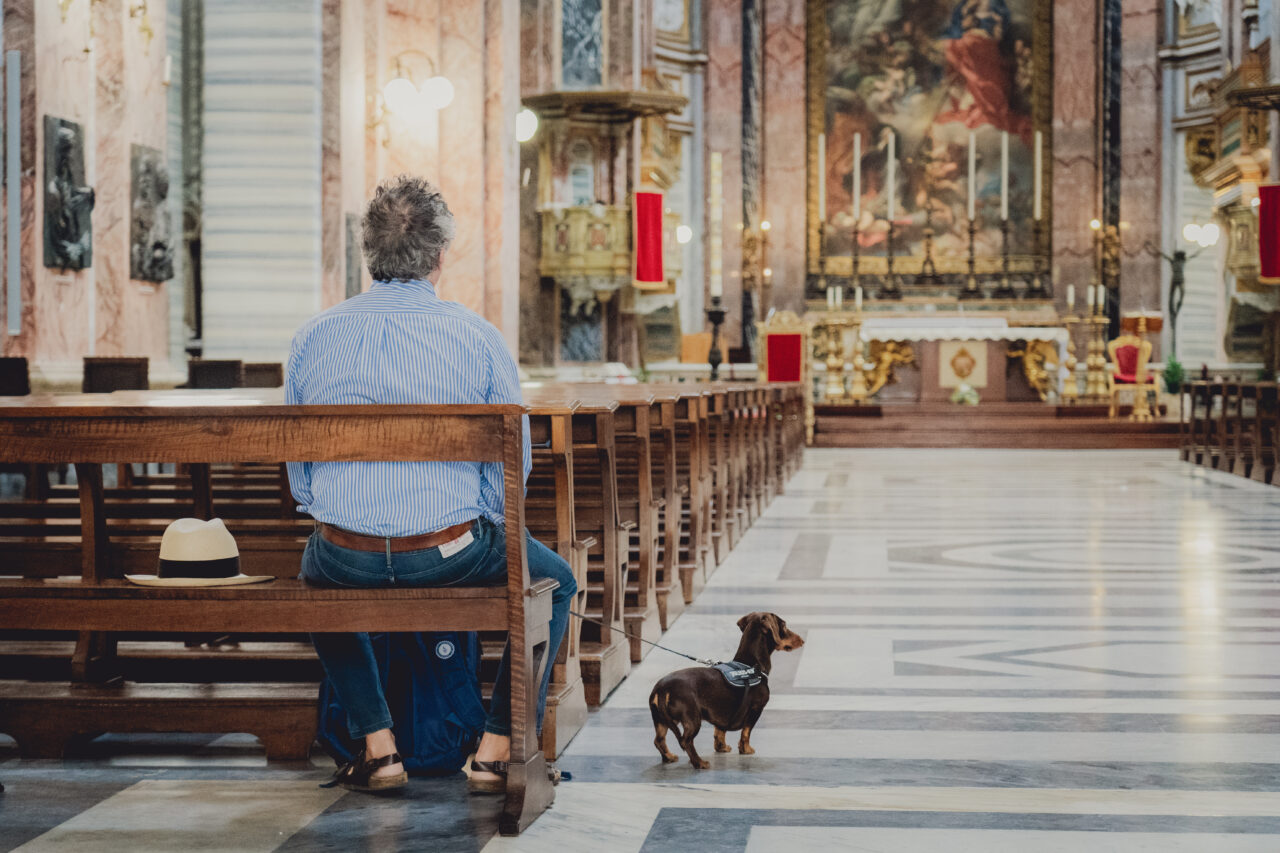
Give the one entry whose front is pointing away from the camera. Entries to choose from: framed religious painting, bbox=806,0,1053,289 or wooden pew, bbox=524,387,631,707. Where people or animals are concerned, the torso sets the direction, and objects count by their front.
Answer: the wooden pew

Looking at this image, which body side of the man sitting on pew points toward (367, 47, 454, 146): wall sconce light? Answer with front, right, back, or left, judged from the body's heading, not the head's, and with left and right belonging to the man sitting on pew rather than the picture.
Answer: front

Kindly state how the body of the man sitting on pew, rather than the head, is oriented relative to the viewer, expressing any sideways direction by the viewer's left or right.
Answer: facing away from the viewer

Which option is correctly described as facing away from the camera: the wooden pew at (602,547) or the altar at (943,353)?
the wooden pew

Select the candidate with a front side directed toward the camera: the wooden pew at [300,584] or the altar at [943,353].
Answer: the altar

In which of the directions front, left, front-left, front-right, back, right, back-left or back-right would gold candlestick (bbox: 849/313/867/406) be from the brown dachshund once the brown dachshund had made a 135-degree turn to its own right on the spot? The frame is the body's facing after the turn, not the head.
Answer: back

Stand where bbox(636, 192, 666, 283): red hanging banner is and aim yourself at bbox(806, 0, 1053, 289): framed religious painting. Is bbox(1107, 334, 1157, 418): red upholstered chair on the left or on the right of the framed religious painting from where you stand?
right

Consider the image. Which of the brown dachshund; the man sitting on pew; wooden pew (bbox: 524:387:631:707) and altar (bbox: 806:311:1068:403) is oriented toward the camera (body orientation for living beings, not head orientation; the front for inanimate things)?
the altar

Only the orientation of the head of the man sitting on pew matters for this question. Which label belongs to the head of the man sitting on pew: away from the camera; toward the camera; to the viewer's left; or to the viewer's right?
away from the camera

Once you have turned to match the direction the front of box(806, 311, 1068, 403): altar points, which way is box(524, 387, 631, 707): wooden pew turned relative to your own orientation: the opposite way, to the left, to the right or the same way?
the opposite way

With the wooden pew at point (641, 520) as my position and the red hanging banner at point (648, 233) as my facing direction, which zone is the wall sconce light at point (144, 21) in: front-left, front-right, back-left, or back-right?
front-left

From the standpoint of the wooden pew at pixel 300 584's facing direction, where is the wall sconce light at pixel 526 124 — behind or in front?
in front

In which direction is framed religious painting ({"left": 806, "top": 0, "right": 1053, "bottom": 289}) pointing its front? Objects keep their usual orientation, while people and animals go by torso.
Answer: toward the camera
